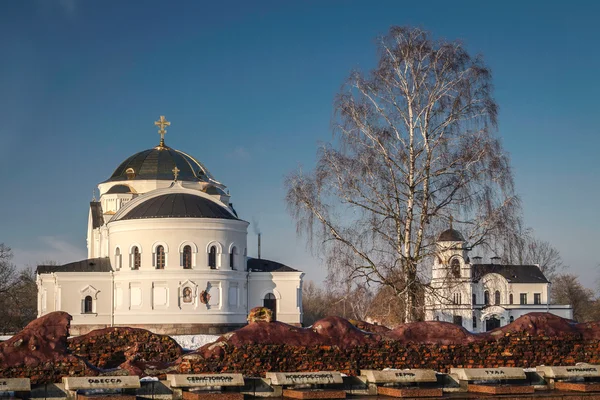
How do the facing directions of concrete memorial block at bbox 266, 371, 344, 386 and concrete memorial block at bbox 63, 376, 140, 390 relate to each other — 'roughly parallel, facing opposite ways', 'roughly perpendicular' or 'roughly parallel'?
roughly parallel

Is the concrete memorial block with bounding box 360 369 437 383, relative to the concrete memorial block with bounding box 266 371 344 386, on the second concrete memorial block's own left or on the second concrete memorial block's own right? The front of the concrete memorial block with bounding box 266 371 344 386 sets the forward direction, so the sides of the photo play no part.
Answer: on the second concrete memorial block's own left

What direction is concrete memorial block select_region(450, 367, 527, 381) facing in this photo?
toward the camera

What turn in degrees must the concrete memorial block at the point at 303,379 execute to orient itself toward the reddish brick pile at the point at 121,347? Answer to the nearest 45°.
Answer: approximately 135° to its right

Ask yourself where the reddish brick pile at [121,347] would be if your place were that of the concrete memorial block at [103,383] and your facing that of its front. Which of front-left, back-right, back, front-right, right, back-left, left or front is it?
back

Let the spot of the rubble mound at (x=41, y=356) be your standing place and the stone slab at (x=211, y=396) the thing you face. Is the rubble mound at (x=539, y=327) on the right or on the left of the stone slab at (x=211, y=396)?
left

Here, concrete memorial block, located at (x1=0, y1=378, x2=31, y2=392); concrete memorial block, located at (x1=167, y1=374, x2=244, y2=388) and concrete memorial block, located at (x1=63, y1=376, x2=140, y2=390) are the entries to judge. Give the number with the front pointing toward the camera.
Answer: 3

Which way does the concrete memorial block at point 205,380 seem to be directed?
toward the camera

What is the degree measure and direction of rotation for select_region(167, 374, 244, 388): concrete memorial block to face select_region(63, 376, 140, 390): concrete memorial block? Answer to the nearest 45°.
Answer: approximately 90° to its right

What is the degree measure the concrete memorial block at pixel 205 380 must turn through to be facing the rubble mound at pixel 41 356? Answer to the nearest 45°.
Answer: approximately 135° to its right

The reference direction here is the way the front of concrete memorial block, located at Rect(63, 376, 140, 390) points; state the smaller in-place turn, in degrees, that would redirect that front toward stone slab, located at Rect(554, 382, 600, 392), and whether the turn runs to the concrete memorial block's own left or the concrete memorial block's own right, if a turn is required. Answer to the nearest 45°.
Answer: approximately 90° to the concrete memorial block's own left

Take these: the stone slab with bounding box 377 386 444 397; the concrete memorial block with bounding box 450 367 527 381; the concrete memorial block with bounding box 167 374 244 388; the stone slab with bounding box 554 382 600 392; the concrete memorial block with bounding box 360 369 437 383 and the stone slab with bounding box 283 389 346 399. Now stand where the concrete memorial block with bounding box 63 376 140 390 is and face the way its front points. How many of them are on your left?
6

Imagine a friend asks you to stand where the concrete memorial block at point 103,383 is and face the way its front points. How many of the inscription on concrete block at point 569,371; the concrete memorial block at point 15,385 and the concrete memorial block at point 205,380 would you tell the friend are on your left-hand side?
2

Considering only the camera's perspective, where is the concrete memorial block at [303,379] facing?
facing the viewer

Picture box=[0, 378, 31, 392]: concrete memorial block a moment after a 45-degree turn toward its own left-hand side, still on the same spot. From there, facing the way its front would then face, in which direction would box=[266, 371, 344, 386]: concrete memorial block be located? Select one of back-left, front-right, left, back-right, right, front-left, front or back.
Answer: front-left

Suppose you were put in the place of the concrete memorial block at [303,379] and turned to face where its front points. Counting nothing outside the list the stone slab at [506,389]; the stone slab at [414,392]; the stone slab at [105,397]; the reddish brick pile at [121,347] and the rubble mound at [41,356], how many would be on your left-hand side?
2
